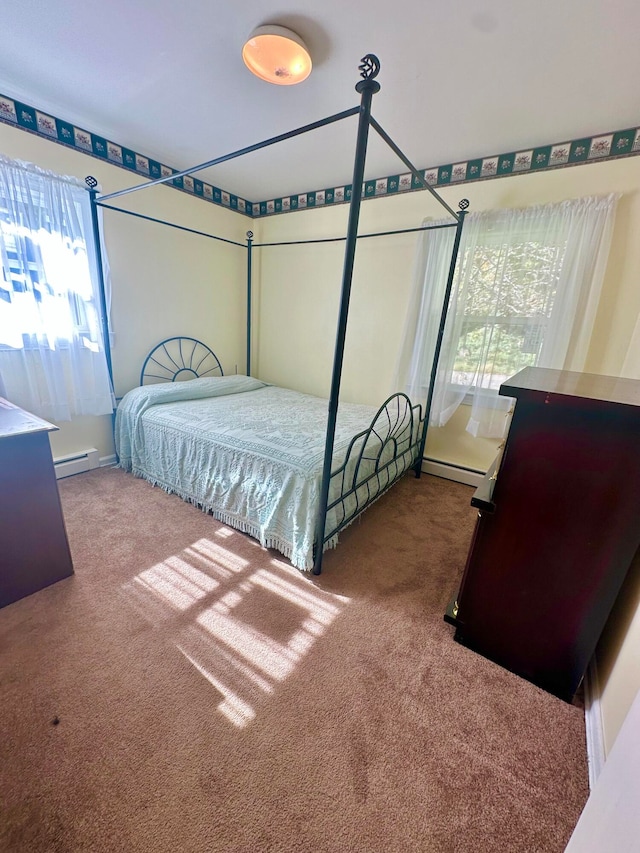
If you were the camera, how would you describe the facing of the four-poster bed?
facing the viewer and to the right of the viewer

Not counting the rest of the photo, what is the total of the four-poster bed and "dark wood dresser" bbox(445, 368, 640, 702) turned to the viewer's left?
1

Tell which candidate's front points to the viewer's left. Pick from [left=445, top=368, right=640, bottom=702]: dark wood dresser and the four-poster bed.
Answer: the dark wood dresser

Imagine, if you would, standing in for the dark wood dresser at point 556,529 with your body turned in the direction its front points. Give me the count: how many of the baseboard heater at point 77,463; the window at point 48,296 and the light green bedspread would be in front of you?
3

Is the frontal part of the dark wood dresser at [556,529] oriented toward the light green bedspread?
yes

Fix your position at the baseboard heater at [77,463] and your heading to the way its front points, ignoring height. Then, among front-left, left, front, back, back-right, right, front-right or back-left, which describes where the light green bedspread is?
front

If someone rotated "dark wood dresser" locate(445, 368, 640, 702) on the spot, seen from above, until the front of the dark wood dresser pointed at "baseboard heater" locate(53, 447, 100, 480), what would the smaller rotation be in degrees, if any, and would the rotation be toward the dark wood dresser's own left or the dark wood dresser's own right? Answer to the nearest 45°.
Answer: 0° — it already faces it

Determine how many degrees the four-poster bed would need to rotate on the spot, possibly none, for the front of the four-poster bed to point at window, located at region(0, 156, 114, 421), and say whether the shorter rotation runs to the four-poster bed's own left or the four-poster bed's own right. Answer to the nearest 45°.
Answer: approximately 135° to the four-poster bed's own right

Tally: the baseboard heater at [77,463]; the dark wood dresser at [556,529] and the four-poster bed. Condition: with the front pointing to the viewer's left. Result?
1

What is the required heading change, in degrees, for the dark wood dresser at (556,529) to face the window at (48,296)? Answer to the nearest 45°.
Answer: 0° — it already faces it

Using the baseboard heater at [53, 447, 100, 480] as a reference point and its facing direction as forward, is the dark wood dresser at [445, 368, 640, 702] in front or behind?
in front

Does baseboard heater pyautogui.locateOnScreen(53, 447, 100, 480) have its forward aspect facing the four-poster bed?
yes

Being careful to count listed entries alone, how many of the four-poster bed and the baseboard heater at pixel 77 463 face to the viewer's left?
0

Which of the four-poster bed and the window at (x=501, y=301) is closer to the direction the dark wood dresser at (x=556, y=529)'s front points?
the four-poster bed

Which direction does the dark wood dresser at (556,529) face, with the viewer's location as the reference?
facing to the left of the viewer
